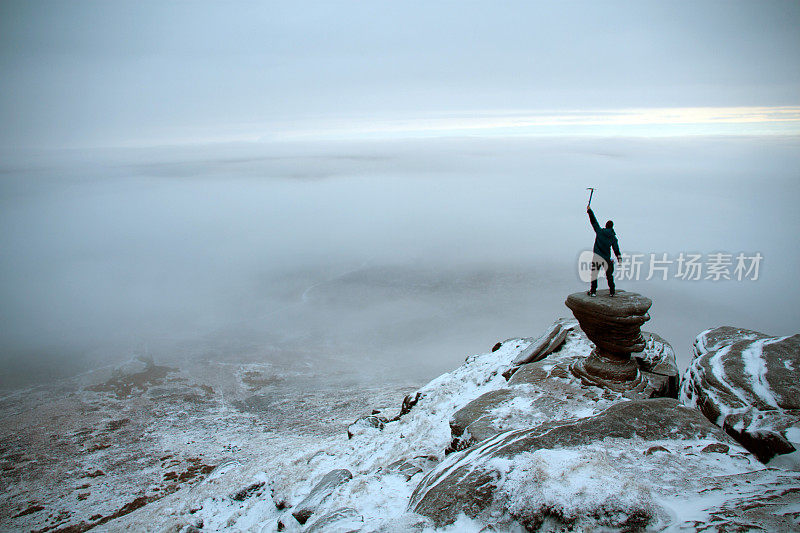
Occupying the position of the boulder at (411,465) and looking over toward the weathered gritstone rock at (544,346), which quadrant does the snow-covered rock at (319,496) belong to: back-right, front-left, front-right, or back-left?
back-left

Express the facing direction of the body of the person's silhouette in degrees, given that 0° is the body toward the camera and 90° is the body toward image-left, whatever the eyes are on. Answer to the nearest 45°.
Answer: approximately 180°

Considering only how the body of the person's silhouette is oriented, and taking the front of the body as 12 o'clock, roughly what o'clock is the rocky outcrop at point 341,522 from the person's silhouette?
The rocky outcrop is roughly at 7 o'clock from the person's silhouette.

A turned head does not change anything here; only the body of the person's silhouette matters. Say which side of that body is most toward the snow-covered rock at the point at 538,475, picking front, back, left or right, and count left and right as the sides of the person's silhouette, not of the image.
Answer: back

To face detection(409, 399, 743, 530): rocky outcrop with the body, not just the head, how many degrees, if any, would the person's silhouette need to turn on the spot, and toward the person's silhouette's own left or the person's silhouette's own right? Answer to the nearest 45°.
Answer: approximately 180°
